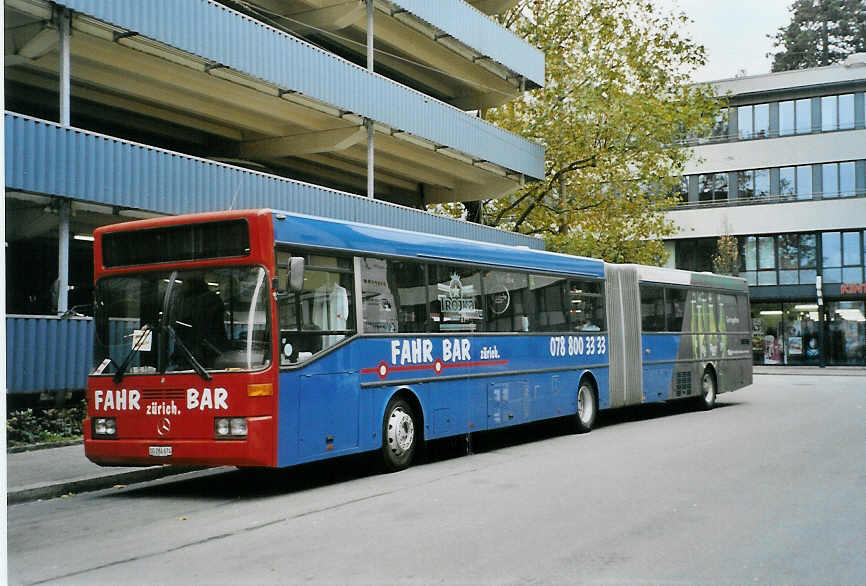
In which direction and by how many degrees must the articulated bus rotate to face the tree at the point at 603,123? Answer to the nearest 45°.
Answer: approximately 135° to its right

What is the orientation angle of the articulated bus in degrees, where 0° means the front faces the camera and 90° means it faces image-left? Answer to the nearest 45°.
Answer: approximately 45°

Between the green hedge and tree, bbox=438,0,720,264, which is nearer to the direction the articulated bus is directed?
the green hedge

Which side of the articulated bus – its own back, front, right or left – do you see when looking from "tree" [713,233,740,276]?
back
